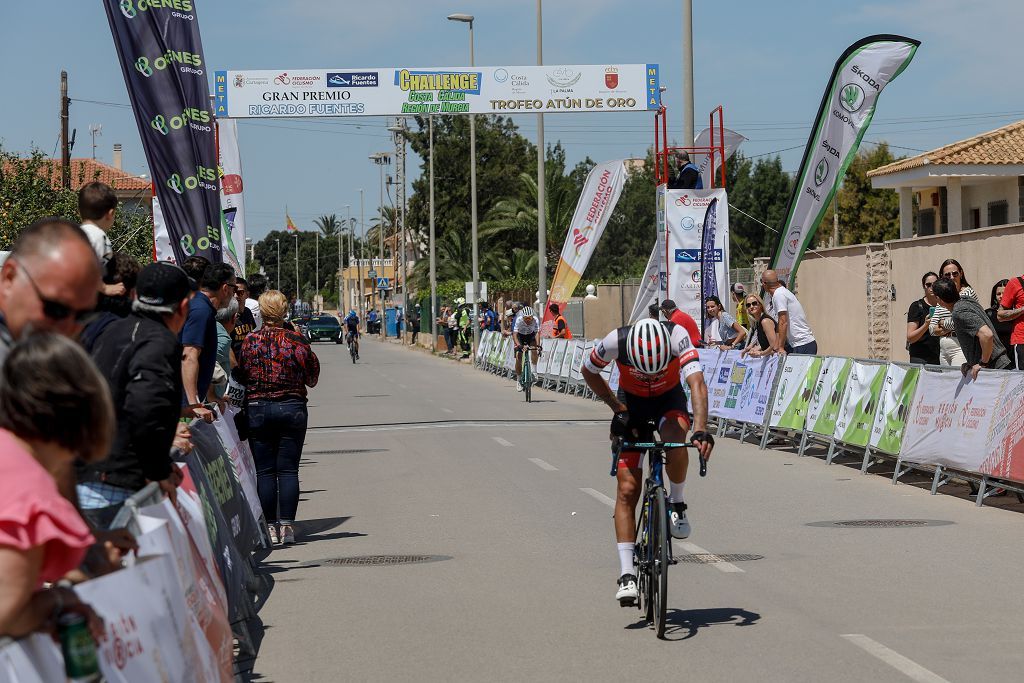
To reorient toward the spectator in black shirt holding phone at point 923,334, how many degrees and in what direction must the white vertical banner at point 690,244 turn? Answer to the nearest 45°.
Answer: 0° — it already faces them

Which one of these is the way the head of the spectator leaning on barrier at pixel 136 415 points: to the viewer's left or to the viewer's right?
to the viewer's right

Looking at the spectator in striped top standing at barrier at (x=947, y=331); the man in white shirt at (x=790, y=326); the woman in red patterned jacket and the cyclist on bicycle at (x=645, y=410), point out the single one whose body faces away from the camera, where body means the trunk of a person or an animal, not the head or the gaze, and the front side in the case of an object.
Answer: the woman in red patterned jacket

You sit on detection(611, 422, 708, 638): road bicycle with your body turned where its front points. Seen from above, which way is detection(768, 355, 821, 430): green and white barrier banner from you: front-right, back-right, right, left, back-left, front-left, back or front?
back

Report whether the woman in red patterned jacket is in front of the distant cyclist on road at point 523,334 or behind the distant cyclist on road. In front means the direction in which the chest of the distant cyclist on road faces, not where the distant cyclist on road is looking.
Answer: in front

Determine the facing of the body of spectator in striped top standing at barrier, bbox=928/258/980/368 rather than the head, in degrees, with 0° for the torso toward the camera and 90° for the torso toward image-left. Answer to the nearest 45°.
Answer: approximately 45°

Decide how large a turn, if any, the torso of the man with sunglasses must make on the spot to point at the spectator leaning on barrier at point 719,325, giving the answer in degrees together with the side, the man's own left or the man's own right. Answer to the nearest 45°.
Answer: approximately 90° to the man's own left

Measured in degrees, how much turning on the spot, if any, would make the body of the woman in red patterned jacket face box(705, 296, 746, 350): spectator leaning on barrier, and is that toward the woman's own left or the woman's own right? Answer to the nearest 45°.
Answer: approximately 45° to the woman's own right

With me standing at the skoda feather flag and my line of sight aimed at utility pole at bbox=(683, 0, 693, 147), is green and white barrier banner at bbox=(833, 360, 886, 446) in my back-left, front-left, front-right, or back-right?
back-left

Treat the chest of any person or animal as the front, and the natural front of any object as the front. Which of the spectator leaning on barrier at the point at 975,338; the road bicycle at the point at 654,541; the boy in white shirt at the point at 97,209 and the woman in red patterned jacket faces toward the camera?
the road bicycle

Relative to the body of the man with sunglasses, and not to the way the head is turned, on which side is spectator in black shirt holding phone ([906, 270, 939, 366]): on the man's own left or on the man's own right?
on the man's own left
